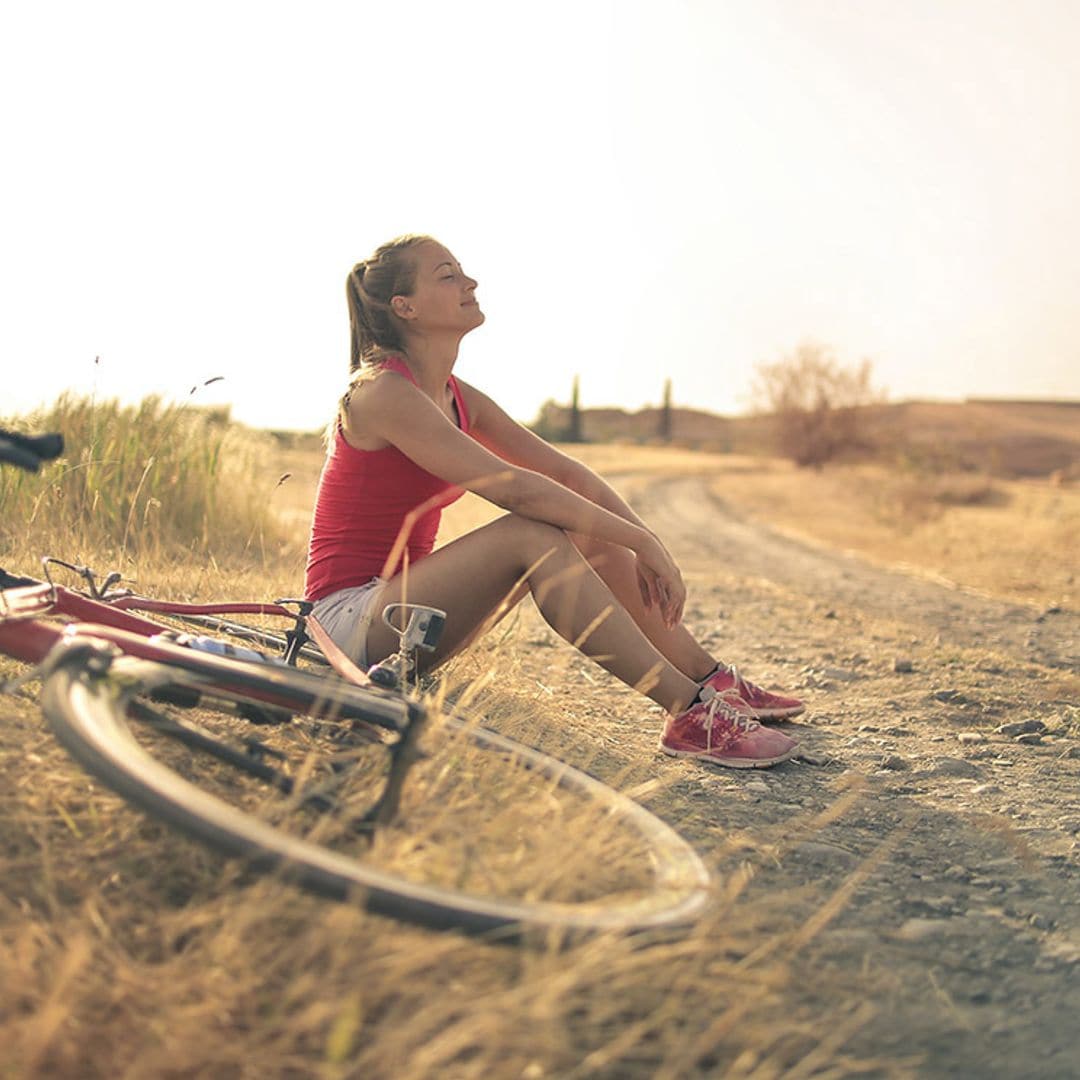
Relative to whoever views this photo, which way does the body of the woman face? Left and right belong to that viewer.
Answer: facing to the right of the viewer

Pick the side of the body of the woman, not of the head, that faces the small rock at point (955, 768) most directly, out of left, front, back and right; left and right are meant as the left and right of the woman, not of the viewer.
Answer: front

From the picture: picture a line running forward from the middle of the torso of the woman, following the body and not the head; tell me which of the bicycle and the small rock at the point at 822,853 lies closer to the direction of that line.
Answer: the small rock

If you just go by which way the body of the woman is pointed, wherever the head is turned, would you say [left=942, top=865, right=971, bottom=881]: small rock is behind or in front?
in front

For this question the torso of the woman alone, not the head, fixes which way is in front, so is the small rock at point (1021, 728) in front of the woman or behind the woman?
in front

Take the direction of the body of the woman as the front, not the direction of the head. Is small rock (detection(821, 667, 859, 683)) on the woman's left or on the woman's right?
on the woman's left

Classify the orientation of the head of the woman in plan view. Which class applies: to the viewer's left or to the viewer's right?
to the viewer's right

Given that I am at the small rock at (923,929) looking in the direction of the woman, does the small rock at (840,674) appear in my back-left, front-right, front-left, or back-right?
front-right

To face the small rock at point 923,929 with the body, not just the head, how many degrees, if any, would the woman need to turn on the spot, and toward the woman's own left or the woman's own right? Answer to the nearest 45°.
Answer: approximately 45° to the woman's own right
